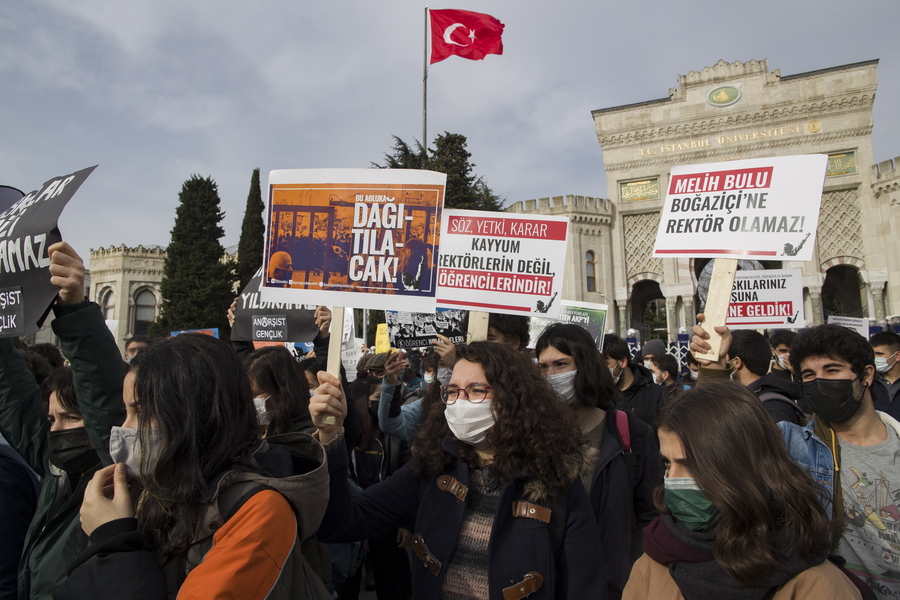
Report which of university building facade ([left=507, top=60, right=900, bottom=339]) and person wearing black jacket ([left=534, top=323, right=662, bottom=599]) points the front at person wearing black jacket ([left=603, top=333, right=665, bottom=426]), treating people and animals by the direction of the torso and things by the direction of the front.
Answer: the university building facade

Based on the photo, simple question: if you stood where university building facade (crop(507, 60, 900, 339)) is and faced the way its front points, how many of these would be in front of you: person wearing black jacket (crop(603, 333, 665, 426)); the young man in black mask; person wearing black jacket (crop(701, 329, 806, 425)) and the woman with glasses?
4

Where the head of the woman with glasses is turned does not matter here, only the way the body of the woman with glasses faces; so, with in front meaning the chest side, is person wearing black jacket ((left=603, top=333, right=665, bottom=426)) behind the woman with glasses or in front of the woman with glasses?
behind

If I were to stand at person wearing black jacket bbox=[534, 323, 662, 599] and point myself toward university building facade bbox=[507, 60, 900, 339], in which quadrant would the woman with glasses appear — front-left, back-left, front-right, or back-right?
back-left

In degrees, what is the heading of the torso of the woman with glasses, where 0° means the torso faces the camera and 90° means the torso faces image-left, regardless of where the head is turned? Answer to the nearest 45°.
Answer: approximately 45°

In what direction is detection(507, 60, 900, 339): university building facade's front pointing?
toward the camera

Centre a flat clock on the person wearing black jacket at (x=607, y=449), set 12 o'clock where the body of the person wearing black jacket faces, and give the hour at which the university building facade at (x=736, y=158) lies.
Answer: The university building facade is roughly at 5 o'clock from the person wearing black jacket.

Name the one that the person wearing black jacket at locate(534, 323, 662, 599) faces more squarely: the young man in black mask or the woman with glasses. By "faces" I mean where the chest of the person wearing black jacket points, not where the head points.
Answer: the woman with glasses

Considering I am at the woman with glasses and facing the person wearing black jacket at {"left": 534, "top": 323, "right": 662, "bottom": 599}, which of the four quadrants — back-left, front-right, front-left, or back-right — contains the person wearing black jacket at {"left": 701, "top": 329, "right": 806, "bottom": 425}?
front-right

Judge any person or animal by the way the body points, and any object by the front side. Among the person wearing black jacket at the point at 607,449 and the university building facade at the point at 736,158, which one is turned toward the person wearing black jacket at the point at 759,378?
the university building facade

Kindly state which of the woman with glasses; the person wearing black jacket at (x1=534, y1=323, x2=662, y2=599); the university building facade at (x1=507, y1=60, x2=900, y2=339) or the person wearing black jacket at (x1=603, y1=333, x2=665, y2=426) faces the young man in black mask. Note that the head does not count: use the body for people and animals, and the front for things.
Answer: the university building facade

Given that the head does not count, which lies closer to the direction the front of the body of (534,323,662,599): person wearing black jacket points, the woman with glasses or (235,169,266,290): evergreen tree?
the woman with glasses

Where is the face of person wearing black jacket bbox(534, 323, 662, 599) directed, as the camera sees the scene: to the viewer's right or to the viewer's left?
to the viewer's left

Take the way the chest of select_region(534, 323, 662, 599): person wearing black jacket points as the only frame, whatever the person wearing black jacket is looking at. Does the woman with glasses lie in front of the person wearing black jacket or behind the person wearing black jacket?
in front

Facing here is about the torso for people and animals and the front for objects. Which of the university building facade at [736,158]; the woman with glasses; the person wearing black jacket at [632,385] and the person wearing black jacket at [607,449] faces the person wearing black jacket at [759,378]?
the university building facade

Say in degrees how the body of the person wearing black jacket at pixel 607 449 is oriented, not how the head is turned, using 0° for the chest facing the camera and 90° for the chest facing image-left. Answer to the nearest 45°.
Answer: approximately 45°

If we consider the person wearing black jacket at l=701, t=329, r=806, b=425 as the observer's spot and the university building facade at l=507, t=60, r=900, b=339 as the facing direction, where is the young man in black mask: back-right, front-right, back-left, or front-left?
back-right
